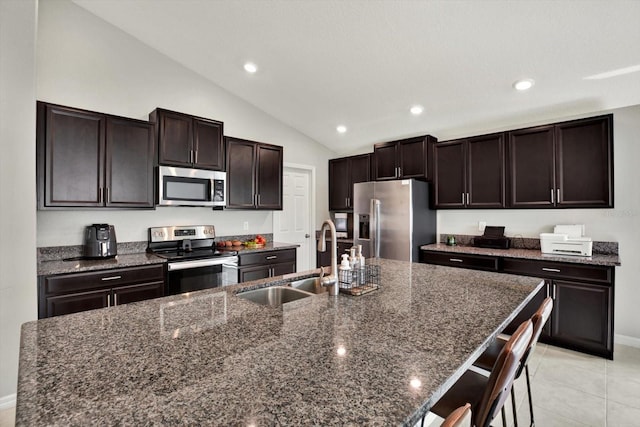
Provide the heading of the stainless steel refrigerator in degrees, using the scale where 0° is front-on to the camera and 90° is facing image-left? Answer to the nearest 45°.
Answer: approximately 45°

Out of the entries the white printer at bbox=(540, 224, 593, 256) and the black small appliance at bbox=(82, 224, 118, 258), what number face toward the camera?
2

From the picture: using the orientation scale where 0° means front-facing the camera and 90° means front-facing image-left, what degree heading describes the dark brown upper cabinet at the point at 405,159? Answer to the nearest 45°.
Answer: approximately 45°

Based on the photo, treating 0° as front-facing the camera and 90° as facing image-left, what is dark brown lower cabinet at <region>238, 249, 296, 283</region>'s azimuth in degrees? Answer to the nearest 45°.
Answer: approximately 315°

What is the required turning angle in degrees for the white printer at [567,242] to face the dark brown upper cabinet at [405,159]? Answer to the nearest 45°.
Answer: approximately 90° to its right

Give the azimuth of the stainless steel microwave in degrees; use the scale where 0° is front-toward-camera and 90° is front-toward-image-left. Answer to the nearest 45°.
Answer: approximately 315°

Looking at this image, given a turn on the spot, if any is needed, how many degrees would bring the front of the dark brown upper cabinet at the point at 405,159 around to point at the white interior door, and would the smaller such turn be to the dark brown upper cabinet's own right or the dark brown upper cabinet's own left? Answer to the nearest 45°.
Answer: approximately 45° to the dark brown upper cabinet's own right

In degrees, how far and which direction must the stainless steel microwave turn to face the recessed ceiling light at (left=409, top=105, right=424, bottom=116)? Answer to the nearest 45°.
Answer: approximately 45° to its left

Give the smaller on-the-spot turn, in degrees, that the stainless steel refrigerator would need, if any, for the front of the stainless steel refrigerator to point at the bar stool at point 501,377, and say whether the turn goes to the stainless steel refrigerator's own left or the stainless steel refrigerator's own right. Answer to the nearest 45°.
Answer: approximately 45° to the stainless steel refrigerator's own left

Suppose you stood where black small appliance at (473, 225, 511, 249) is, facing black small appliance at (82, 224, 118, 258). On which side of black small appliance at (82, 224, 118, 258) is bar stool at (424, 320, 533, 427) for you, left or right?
left
